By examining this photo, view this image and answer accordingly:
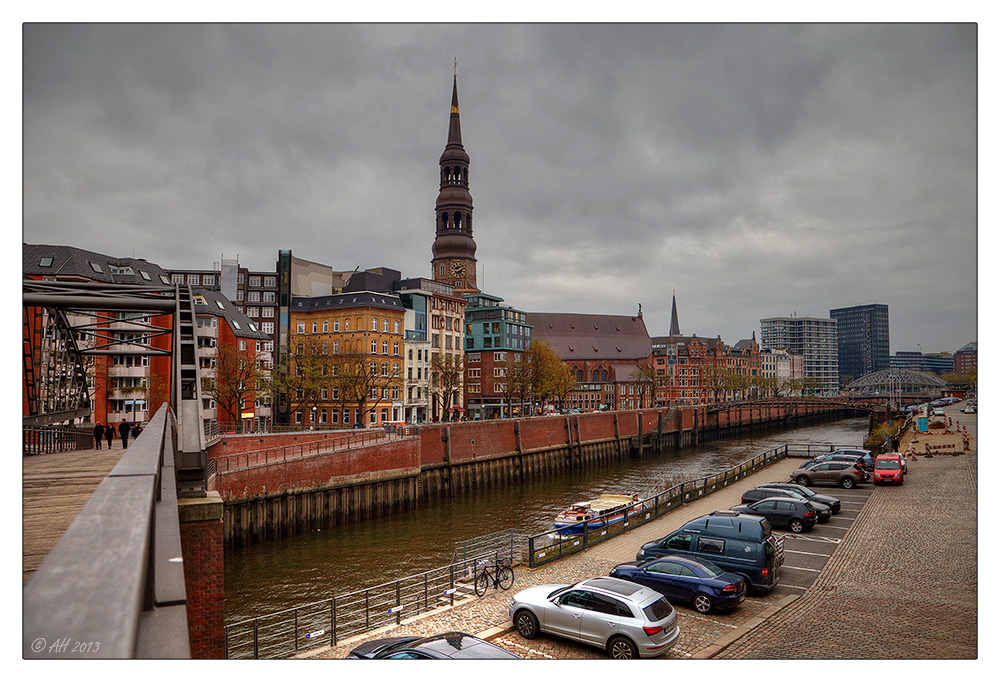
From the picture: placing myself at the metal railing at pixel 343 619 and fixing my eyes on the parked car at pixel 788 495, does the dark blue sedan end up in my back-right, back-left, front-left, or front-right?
front-right

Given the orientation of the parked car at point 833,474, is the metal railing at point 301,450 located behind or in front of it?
in front

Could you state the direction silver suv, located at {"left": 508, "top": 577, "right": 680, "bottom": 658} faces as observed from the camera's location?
facing away from the viewer and to the left of the viewer

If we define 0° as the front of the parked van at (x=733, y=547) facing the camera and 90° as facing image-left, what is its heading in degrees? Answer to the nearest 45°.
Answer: approximately 135°

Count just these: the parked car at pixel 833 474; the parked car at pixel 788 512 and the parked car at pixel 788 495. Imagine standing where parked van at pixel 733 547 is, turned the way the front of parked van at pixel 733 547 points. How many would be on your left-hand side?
0

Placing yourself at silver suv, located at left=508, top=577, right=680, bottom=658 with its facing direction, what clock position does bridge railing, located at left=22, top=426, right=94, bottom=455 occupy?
The bridge railing is roughly at 11 o'clock from the silver suv.

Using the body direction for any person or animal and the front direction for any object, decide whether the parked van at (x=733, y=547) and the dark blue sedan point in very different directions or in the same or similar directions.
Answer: same or similar directions

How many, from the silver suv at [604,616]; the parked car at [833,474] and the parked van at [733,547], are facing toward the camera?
0

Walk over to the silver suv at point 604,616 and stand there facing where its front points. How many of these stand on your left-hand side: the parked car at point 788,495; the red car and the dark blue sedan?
0

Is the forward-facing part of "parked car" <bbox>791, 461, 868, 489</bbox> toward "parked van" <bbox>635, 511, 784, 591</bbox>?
no

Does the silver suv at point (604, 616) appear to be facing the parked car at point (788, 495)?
no

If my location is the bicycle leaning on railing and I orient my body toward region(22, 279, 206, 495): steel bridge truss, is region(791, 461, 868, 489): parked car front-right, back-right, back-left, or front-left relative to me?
back-right

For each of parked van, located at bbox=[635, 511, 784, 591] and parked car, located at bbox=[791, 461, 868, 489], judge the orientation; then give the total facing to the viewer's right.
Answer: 0

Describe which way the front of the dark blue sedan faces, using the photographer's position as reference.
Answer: facing away from the viewer and to the left of the viewer

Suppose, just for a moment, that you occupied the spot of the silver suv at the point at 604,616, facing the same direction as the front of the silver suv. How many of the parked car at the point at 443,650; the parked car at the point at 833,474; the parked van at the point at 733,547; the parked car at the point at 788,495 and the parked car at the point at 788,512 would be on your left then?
1

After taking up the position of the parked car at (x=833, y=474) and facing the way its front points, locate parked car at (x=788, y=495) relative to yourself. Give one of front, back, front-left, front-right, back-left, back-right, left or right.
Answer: left

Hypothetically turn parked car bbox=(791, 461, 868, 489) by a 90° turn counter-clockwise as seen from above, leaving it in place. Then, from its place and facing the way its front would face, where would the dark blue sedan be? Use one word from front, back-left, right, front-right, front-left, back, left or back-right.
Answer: front

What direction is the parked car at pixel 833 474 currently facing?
to the viewer's left

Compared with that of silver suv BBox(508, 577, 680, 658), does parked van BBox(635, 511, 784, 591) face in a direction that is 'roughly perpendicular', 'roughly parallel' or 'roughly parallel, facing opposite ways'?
roughly parallel
